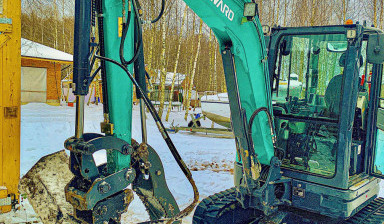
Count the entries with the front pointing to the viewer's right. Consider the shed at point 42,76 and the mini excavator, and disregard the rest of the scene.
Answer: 0

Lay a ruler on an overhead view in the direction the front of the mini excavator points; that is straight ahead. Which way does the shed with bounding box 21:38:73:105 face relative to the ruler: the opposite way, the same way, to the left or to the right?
to the left

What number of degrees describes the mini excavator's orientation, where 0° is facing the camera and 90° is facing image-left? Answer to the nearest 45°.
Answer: approximately 45°

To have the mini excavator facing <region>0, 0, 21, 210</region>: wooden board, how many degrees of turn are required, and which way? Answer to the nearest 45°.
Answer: approximately 45° to its right

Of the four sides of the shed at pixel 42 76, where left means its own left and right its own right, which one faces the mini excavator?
front

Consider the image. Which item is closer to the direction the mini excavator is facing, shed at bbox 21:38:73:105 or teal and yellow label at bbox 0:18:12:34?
the teal and yellow label

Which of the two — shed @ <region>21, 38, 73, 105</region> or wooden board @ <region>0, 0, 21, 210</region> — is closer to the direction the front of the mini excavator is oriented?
the wooden board

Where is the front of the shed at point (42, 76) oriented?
toward the camera

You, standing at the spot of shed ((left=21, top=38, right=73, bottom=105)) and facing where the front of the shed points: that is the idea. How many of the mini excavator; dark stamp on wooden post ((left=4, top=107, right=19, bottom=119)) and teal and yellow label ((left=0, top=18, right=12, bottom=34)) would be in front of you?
3

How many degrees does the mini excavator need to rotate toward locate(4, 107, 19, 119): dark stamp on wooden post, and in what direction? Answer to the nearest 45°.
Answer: approximately 45° to its right

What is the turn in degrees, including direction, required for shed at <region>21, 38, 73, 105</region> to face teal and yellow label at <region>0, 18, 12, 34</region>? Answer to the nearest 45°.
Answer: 0° — it already faces it

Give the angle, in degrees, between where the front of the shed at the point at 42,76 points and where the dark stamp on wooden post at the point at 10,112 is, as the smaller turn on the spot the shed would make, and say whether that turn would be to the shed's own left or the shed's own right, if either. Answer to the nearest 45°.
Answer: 0° — it already faces it

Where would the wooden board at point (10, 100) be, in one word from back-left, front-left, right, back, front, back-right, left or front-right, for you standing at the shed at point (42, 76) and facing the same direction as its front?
front
